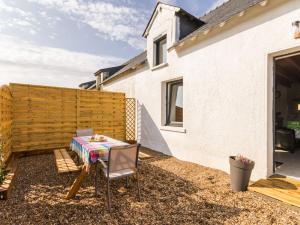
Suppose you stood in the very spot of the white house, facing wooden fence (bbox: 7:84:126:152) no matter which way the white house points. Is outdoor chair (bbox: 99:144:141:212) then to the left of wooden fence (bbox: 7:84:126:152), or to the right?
left

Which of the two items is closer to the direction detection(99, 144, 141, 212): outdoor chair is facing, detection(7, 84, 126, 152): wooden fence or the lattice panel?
the wooden fence

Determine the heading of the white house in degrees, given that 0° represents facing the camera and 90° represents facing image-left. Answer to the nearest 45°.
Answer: approximately 45°

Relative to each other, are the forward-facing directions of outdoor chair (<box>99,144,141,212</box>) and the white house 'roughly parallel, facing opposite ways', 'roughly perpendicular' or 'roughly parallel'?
roughly perpendicular

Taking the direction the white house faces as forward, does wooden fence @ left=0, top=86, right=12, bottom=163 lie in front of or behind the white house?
in front

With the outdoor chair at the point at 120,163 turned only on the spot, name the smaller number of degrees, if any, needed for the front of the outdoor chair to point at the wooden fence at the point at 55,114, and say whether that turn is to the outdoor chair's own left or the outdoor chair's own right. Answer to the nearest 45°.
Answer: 0° — it already faces it

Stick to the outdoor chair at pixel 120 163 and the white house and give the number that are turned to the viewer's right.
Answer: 0

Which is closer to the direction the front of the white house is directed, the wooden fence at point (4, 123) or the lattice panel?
the wooden fence

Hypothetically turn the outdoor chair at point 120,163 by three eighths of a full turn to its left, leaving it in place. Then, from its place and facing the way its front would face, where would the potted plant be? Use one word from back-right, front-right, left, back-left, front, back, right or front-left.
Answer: left

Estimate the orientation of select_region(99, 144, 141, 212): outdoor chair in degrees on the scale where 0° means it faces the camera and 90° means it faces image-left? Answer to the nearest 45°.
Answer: approximately 135°

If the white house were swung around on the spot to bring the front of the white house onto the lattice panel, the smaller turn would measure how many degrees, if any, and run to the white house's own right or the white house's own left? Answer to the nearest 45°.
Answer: approximately 90° to the white house's own right

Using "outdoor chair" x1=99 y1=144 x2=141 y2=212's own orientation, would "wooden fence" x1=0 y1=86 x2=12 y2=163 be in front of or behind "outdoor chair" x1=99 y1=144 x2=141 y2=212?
in front
